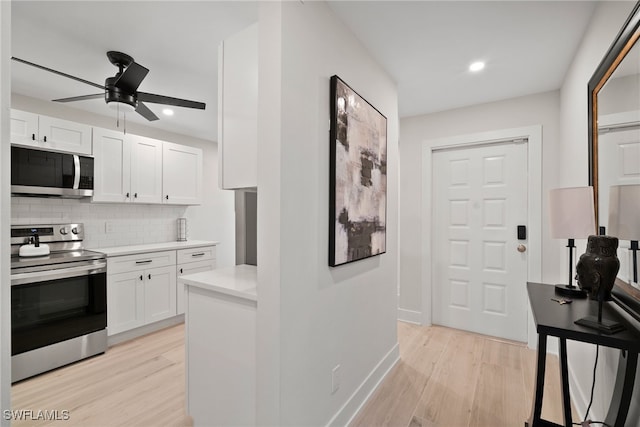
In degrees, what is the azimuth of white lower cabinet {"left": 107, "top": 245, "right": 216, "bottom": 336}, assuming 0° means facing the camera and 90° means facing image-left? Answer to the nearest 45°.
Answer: approximately 315°

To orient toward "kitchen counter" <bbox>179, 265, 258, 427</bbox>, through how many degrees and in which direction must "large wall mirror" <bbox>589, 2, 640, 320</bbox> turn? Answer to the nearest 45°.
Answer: approximately 45° to its left

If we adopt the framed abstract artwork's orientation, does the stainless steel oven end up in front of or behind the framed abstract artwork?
behind

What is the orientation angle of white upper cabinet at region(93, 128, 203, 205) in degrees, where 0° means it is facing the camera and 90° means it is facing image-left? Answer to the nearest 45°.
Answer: approximately 315°

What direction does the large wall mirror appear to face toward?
to the viewer's left

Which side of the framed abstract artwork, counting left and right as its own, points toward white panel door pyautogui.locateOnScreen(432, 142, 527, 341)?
left

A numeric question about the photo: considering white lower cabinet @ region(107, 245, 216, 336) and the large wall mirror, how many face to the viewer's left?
1

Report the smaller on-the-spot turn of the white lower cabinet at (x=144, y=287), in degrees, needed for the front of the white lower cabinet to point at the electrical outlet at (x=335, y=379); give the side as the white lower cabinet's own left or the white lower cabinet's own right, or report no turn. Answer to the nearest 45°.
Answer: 0° — it already faces it
